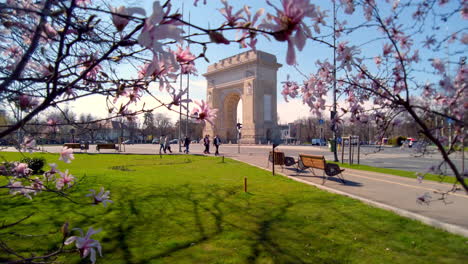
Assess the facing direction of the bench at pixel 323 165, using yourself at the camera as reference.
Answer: facing away from the viewer and to the right of the viewer

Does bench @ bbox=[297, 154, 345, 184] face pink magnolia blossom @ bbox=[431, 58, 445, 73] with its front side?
no

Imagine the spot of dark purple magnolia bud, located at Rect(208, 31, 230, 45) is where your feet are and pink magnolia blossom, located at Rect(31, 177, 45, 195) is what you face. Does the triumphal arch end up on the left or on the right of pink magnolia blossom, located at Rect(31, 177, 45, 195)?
right

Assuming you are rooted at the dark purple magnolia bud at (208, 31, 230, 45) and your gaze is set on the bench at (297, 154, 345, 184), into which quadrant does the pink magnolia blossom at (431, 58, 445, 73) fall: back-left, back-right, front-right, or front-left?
front-right

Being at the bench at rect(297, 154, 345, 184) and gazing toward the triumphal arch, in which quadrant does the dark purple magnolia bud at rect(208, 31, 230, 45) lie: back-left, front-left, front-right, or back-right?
back-left

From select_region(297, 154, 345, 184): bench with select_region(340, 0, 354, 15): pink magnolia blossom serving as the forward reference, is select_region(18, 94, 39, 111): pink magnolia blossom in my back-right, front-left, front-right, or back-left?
front-right

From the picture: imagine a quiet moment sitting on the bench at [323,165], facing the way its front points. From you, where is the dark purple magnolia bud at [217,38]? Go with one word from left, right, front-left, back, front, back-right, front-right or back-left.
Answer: back-right

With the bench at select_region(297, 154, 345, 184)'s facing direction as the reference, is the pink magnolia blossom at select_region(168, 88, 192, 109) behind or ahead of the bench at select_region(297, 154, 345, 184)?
behind
